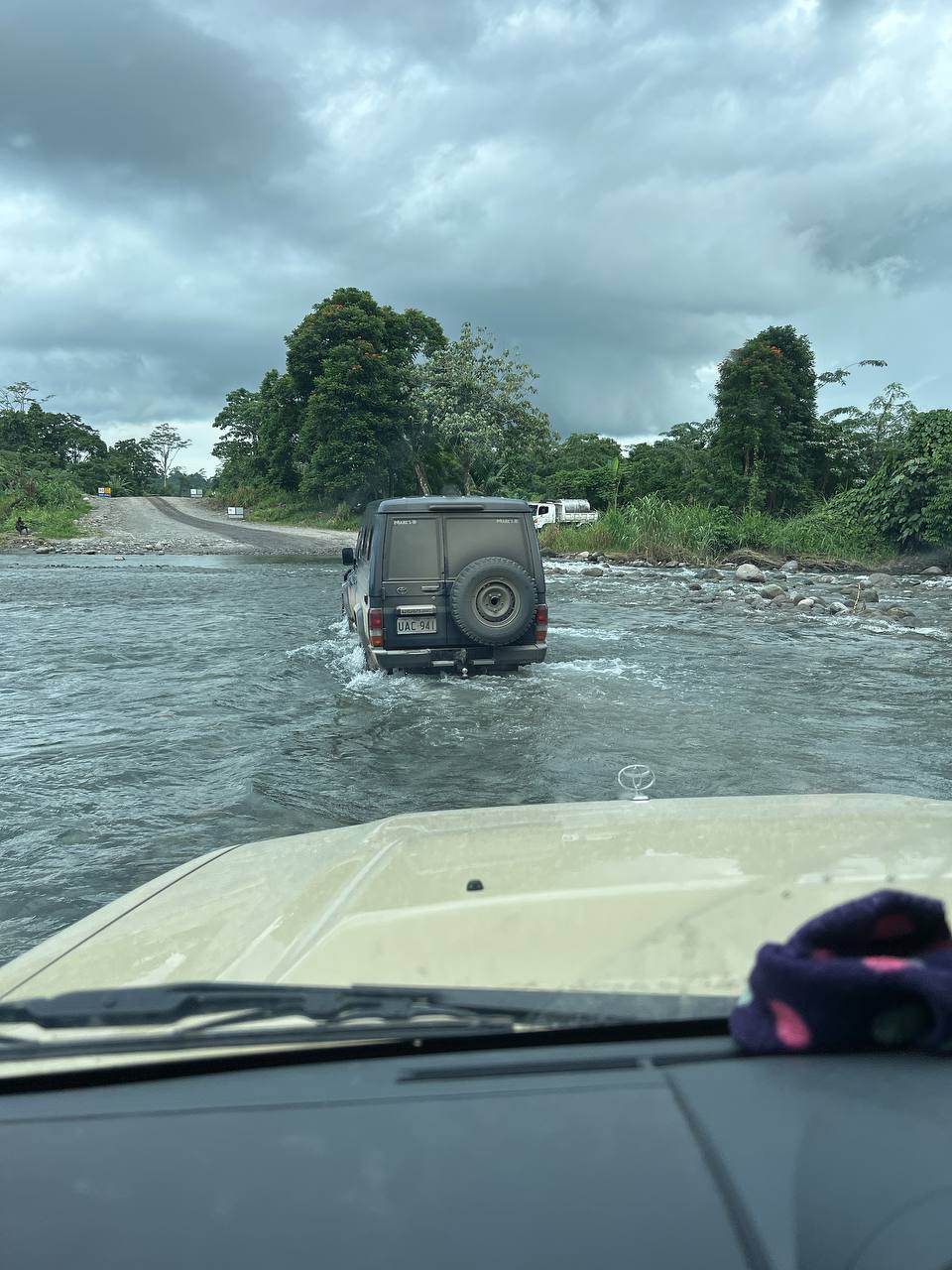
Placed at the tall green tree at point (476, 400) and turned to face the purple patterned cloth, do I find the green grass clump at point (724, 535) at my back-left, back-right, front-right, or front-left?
front-left

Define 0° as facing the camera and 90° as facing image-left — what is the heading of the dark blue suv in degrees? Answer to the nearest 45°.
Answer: approximately 180°

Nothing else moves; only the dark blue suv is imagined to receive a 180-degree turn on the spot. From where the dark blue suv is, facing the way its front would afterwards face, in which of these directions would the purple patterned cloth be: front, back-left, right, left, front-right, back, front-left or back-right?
front

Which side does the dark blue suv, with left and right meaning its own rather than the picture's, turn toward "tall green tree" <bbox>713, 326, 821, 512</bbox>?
front

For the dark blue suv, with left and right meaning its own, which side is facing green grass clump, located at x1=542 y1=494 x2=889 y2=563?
front

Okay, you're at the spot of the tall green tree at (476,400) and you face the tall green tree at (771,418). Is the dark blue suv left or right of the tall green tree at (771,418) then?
right

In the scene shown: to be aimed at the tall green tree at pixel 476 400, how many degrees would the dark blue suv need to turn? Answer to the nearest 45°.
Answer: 0° — it already faces it
